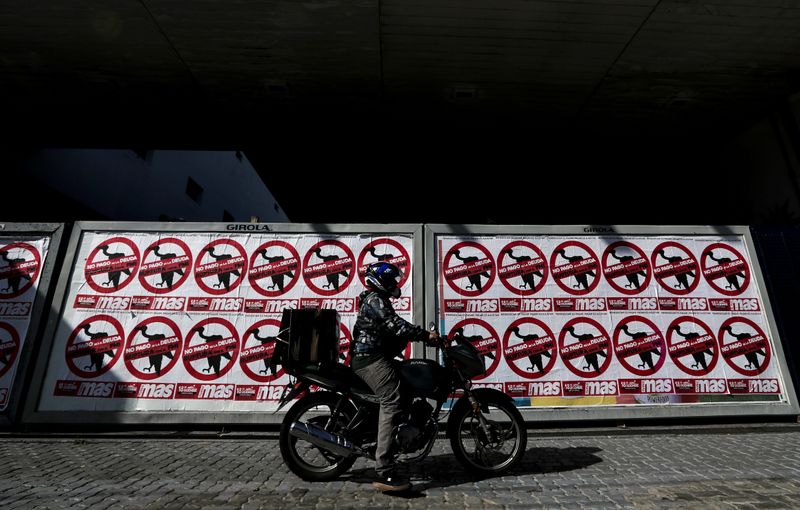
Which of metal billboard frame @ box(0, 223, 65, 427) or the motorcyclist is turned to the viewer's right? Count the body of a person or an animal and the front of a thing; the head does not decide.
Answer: the motorcyclist

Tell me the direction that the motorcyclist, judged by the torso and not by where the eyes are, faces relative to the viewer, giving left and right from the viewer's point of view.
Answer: facing to the right of the viewer

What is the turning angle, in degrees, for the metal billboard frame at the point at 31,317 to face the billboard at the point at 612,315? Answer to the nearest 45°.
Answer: approximately 45° to its left

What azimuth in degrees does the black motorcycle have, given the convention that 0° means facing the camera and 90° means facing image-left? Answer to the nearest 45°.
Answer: approximately 270°

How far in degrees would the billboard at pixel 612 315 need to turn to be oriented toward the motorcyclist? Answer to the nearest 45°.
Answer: approximately 45° to its right

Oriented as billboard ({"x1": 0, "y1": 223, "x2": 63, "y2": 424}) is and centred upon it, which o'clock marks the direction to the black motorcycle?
The black motorcycle is roughly at 11 o'clock from the billboard.

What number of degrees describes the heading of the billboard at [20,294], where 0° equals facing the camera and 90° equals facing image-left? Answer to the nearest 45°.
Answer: approximately 0°

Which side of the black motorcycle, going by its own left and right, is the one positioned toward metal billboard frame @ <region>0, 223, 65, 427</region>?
back

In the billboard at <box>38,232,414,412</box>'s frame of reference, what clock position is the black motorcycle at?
The black motorcycle is roughly at 11 o'clock from the billboard.

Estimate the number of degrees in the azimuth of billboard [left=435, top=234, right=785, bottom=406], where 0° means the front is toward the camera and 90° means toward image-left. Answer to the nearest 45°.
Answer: approximately 0°

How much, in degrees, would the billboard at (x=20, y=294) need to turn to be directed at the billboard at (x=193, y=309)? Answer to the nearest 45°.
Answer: approximately 45° to its left
